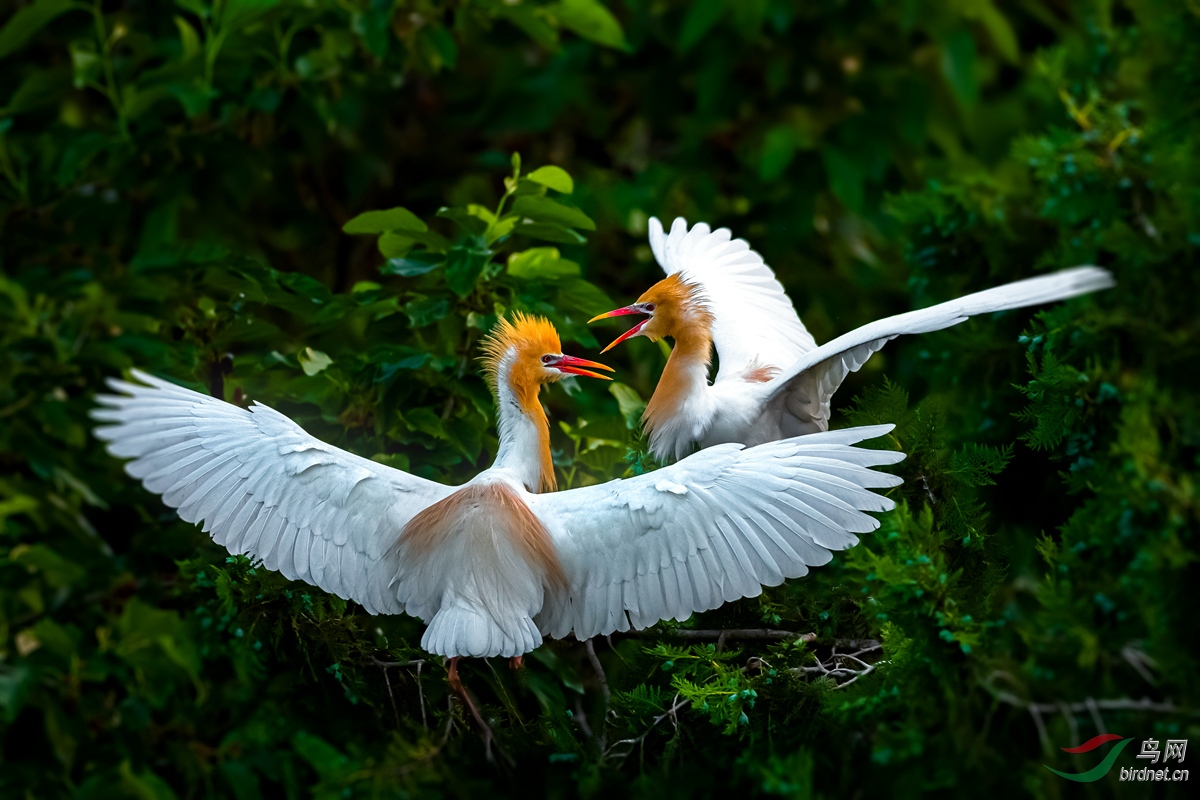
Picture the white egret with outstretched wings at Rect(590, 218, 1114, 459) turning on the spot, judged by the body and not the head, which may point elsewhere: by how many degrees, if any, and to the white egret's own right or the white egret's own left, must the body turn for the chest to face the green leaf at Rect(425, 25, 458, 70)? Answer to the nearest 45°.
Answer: approximately 90° to the white egret's own right

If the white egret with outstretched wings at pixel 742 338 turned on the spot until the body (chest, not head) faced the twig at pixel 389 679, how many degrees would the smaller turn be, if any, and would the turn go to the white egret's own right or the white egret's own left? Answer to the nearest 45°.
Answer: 0° — it already faces it

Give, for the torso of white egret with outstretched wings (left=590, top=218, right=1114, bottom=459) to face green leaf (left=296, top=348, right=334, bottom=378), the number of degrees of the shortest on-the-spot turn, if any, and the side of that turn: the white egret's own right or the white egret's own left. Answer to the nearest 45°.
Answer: approximately 45° to the white egret's own right

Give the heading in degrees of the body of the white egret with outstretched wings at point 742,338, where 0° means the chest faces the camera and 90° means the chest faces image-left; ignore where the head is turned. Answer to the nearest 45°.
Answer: approximately 45°

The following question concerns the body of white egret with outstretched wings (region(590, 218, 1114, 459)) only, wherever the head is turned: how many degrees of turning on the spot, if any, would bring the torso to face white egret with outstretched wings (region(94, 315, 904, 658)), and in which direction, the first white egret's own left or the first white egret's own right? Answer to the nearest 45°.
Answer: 0° — it already faces it

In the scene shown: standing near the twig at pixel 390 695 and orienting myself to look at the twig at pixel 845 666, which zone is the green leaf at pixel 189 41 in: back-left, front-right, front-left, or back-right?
back-left

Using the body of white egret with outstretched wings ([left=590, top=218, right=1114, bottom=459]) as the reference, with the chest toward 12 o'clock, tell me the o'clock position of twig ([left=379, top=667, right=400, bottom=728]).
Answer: The twig is roughly at 12 o'clock from the white egret with outstretched wings.

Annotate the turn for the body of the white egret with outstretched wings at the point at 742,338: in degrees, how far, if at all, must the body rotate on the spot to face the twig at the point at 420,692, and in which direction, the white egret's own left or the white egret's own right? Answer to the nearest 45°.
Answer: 0° — it already faces it
